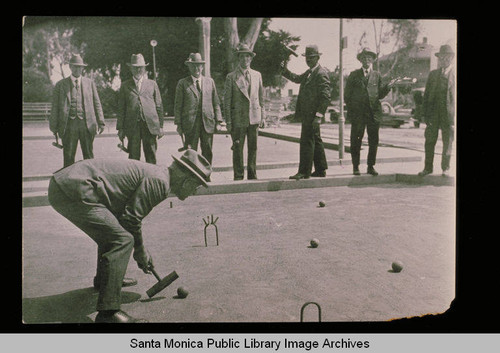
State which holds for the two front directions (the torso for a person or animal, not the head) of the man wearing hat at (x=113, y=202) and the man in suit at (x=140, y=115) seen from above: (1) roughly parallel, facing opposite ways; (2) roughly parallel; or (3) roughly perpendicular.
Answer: roughly perpendicular

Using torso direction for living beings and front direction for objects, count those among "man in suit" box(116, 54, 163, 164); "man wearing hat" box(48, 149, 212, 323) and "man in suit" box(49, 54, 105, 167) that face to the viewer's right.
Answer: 1

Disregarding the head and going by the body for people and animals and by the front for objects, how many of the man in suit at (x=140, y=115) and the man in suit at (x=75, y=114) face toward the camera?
2

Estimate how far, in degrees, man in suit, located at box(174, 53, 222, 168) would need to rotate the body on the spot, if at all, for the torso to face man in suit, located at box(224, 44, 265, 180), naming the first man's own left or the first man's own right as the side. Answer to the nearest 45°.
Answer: approximately 135° to the first man's own left

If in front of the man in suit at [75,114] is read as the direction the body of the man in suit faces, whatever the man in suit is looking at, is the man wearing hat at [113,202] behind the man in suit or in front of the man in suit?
in front

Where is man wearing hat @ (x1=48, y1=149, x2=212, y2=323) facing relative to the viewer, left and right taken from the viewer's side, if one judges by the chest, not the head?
facing to the right of the viewer

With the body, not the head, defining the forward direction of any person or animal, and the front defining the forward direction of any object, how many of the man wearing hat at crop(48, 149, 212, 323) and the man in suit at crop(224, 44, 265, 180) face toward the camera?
1

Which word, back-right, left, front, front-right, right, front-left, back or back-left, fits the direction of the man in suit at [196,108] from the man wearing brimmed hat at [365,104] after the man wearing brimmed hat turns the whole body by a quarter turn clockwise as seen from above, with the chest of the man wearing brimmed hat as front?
front-left
